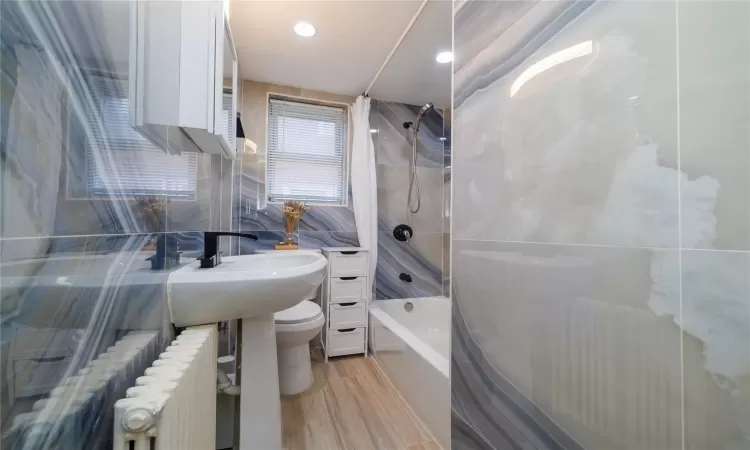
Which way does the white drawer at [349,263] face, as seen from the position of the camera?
facing the viewer

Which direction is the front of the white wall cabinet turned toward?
to the viewer's right

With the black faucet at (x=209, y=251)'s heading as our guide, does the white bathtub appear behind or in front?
in front

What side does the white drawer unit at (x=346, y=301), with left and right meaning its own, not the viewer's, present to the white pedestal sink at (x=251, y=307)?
front

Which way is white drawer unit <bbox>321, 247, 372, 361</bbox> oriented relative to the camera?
toward the camera

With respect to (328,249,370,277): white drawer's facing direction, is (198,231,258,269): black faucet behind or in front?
in front

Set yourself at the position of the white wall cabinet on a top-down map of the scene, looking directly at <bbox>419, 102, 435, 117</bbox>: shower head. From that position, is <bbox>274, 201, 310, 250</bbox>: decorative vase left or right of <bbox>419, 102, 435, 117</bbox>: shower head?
left

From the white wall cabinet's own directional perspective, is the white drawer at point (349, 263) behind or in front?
in front

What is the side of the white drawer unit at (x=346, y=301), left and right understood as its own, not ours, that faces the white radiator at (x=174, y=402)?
front

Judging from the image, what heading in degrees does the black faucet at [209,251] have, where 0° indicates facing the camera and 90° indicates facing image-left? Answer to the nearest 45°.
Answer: approximately 270°

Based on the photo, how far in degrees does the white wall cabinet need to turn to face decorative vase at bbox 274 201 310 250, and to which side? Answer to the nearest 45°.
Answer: approximately 45° to its left

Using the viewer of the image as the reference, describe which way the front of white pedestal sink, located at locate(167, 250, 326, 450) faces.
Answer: facing to the right of the viewer

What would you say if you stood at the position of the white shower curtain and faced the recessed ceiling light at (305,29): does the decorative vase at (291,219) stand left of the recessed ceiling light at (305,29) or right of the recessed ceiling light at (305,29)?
right

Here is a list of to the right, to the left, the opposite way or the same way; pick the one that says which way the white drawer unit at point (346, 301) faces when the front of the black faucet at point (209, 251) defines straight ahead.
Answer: to the right
